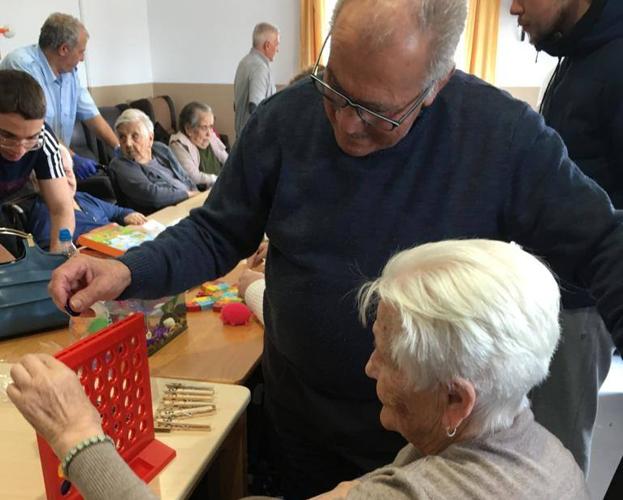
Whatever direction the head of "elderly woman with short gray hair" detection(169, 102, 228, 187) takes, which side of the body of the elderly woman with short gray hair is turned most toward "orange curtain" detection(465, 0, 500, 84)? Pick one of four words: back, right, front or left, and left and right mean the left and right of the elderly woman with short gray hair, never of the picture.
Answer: left

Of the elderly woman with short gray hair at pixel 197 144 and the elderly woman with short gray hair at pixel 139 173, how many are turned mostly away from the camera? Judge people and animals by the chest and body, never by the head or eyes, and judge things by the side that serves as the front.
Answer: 0

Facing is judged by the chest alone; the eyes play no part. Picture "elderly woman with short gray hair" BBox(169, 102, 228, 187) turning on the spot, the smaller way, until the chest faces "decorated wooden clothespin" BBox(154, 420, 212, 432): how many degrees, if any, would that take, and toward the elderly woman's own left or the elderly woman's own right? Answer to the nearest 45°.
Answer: approximately 45° to the elderly woman's own right

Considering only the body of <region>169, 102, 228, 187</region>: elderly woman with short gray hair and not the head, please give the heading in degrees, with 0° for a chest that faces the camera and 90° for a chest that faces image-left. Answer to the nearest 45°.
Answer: approximately 315°

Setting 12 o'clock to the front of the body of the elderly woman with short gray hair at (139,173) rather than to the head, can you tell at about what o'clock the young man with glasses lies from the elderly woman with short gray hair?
The young man with glasses is roughly at 2 o'clock from the elderly woman with short gray hair.

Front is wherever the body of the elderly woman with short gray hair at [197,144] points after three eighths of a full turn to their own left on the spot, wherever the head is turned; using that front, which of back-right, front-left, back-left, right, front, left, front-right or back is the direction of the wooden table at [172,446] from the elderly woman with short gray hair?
back

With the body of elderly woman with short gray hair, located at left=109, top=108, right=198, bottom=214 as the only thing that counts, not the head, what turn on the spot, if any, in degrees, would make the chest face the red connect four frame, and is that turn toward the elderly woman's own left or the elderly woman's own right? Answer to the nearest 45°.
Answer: approximately 45° to the elderly woman's own right

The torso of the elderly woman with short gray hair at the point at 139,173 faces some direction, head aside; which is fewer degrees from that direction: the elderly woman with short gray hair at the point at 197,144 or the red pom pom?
the red pom pom
